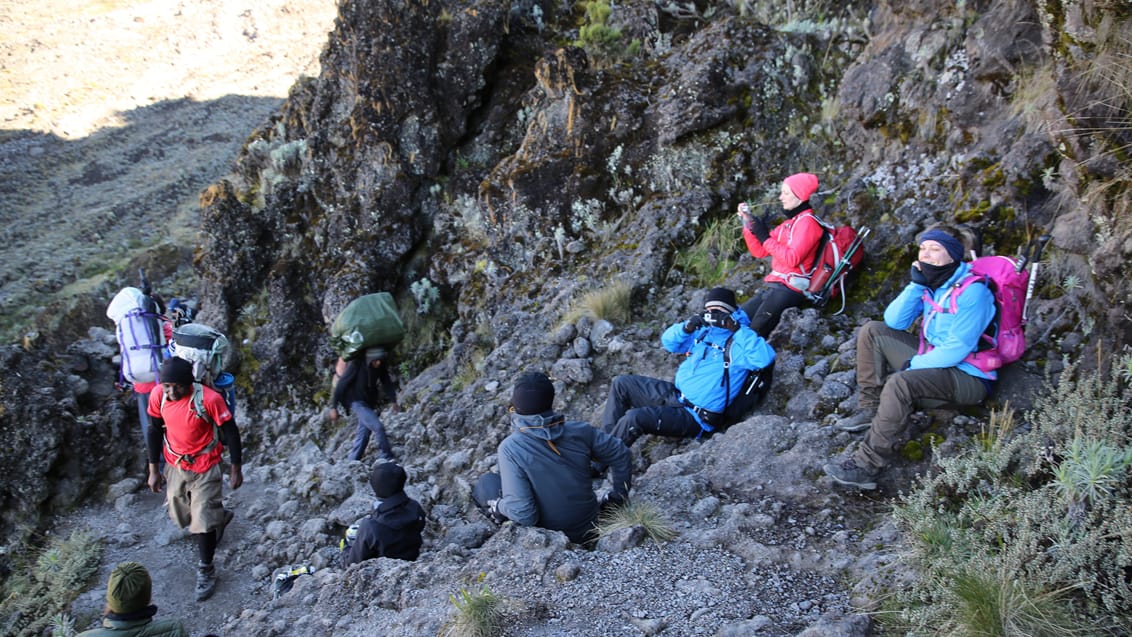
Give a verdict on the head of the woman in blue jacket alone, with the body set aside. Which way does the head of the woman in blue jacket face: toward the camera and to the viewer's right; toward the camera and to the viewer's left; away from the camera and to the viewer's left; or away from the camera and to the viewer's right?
toward the camera and to the viewer's left

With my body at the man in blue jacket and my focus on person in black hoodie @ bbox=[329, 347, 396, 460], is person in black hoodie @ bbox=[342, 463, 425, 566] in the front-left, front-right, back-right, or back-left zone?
front-left

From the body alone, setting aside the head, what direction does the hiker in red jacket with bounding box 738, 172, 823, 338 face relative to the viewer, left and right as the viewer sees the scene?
facing to the left of the viewer

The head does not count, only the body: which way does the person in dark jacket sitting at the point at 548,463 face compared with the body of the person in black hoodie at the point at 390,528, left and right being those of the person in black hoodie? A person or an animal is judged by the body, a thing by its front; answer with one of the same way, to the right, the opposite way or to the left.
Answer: the same way

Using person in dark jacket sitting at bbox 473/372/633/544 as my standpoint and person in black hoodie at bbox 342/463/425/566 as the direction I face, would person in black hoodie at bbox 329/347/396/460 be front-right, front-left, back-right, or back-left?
front-right

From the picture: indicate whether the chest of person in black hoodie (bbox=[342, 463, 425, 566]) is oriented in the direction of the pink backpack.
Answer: no

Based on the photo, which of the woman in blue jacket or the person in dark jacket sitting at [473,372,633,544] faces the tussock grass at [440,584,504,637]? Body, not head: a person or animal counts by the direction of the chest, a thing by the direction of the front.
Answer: the woman in blue jacket

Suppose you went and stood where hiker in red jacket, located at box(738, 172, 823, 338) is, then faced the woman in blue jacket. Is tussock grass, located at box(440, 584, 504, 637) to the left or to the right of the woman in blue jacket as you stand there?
right

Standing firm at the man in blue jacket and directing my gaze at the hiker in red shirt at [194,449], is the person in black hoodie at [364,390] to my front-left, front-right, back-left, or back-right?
front-right

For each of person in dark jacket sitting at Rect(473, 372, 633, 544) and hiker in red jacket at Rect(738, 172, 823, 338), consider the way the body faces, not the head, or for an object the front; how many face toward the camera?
0

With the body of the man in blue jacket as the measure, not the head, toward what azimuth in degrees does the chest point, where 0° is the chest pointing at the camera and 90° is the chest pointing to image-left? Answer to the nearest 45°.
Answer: approximately 45°

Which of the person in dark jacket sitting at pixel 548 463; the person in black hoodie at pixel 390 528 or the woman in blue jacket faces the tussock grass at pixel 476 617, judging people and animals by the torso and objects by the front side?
the woman in blue jacket

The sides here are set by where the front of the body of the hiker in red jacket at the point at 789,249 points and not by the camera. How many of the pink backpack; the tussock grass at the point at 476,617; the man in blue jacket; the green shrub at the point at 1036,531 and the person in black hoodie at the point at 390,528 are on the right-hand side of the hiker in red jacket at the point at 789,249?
0

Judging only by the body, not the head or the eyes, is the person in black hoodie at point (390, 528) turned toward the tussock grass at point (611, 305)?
no

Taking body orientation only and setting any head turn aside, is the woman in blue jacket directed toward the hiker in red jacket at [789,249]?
no
